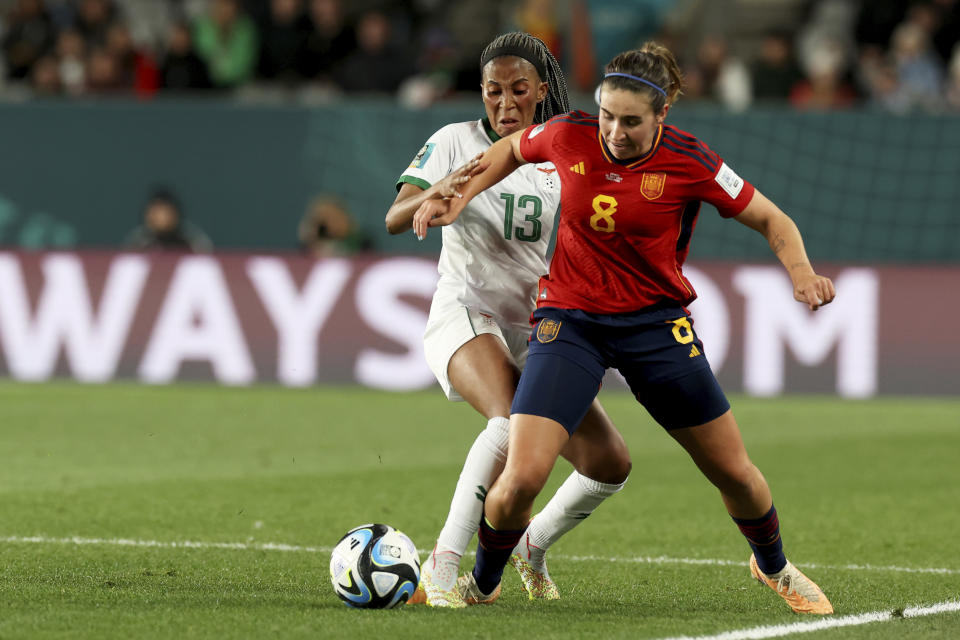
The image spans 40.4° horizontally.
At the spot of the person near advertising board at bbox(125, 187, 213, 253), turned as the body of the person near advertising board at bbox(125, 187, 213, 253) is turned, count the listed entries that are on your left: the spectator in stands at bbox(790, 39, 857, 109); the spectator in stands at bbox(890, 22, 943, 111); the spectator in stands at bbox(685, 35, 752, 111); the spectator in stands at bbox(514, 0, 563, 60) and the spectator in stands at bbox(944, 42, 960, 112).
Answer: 5

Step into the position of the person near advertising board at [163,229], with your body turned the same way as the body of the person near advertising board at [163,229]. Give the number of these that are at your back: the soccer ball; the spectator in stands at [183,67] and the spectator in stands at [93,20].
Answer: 2

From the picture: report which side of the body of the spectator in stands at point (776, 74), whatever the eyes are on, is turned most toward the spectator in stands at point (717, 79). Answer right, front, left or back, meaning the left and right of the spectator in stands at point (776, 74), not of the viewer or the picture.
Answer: right

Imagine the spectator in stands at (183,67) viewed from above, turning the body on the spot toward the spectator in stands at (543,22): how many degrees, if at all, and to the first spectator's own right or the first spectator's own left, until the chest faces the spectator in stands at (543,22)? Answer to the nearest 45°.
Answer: approximately 90° to the first spectator's own left

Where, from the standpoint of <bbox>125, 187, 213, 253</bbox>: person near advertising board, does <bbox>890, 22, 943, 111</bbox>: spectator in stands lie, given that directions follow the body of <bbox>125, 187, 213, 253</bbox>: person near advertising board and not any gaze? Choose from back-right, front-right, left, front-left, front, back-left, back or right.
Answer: left

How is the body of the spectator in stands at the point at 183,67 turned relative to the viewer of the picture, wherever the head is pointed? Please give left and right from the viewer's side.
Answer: facing the viewer

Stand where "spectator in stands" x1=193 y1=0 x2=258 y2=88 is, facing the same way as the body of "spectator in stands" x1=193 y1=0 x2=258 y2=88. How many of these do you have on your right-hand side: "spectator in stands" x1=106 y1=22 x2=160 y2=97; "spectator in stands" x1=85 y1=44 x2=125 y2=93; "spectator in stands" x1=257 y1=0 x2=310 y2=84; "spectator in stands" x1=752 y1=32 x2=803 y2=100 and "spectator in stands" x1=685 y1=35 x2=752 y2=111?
2

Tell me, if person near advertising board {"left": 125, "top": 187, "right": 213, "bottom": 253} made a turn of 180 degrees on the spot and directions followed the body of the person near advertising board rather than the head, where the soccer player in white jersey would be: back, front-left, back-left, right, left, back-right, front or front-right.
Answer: back

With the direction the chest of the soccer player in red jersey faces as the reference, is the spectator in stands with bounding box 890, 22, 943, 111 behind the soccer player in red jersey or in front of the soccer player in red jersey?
behind

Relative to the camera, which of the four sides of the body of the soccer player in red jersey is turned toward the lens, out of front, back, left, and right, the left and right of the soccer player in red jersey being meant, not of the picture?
front

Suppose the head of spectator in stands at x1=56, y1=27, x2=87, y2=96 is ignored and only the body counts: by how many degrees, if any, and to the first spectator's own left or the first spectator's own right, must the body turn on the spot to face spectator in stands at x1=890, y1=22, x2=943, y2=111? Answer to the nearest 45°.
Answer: approximately 45° to the first spectator's own left

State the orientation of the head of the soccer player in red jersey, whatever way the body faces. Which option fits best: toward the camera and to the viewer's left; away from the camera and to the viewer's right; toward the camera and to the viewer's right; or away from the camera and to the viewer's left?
toward the camera and to the viewer's left
